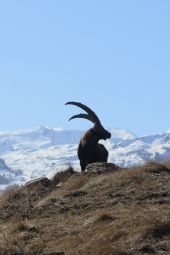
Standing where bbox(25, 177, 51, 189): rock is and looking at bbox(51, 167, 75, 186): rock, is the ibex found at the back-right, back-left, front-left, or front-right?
front-left

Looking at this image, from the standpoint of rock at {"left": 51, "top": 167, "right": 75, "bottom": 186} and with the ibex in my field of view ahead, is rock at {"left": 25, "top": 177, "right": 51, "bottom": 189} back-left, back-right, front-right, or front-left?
back-left

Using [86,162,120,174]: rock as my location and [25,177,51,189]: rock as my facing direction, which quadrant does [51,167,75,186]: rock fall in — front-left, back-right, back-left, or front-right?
front-right
